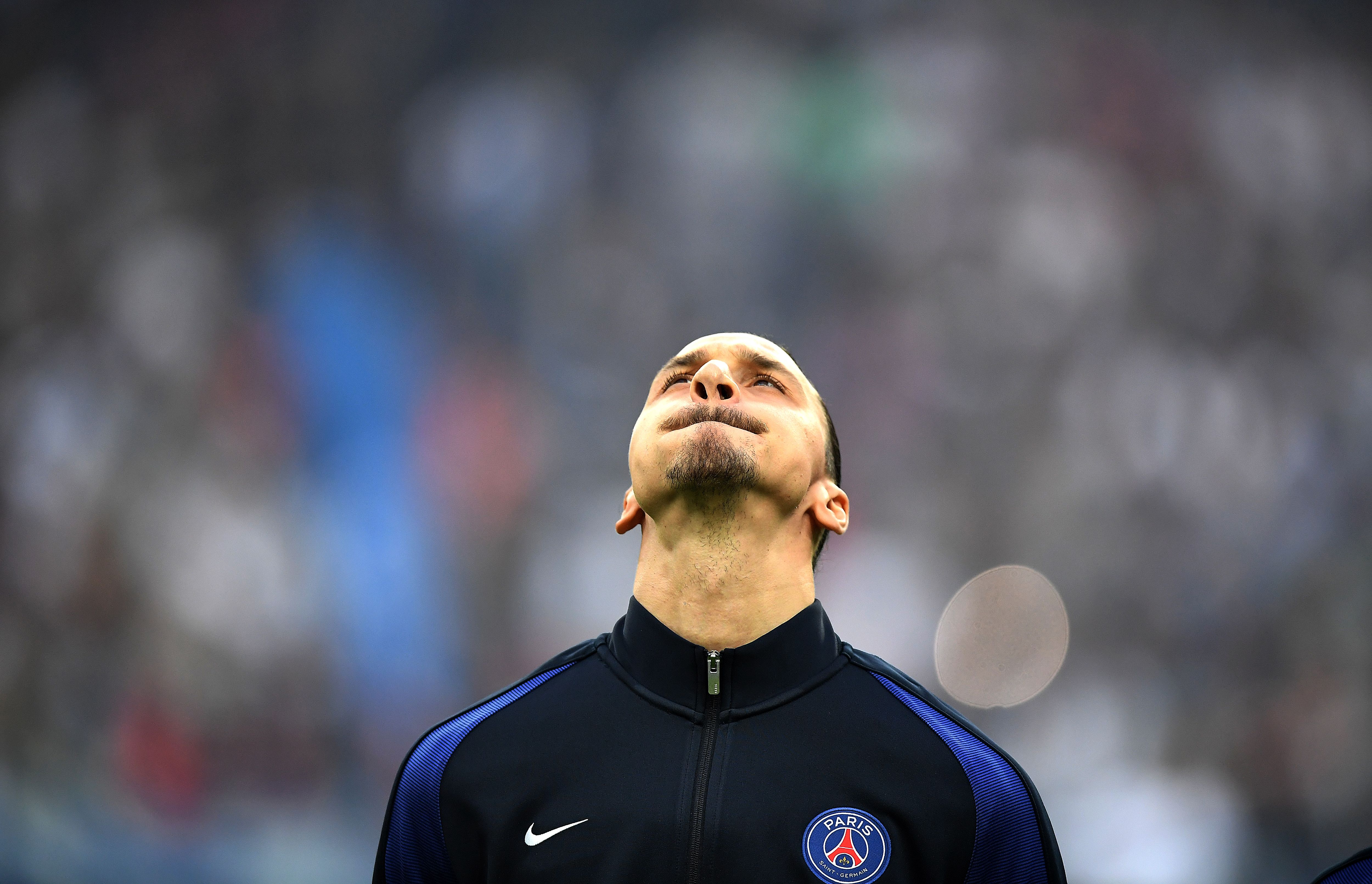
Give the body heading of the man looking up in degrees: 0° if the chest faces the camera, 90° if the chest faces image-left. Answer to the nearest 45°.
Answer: approximately 0°
